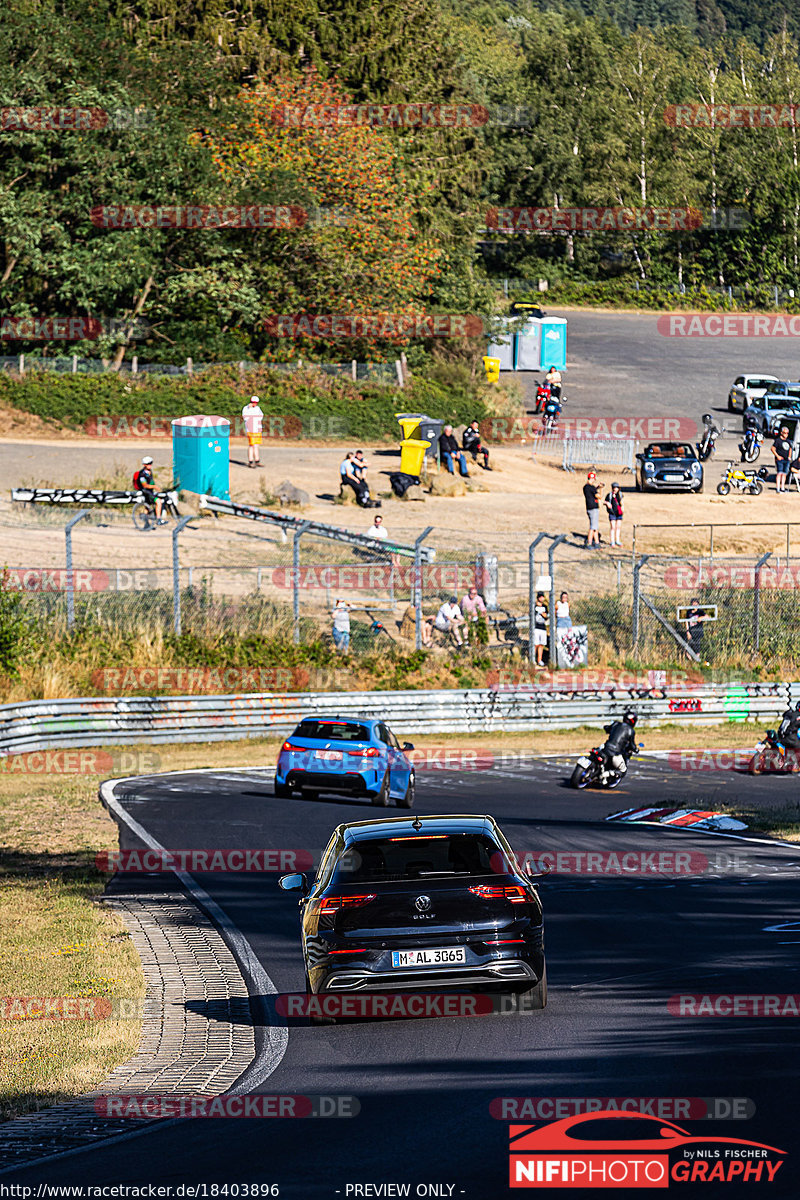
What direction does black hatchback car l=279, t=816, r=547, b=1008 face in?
away from the camera

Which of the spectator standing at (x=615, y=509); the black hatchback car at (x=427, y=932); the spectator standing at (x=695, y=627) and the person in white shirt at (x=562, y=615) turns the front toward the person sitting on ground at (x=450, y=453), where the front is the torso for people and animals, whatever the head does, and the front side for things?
the black hatchback car

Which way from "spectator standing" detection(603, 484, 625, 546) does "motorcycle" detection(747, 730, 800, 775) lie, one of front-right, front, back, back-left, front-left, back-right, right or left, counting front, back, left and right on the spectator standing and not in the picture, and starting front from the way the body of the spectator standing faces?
front

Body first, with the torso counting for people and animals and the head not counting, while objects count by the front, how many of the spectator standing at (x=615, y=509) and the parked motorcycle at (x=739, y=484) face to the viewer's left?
1

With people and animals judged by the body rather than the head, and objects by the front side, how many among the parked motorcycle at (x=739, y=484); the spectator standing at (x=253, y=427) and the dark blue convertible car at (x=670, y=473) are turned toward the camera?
2

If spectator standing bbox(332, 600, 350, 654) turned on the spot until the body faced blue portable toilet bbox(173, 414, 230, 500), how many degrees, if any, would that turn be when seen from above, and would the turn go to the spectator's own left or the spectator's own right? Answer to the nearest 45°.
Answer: approximately 180°

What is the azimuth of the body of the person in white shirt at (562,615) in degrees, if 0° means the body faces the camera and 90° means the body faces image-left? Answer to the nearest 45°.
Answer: approximately 0°

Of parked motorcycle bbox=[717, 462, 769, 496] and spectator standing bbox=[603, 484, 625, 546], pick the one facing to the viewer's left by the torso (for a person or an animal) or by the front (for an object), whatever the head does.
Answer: the parked motorcycle

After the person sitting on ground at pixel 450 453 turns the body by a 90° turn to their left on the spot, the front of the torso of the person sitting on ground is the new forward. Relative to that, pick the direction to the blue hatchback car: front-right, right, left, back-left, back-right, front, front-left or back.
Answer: back-right

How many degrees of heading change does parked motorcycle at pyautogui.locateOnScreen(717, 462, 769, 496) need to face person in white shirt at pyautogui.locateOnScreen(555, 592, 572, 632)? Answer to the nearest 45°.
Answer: approximately 90° to its left
